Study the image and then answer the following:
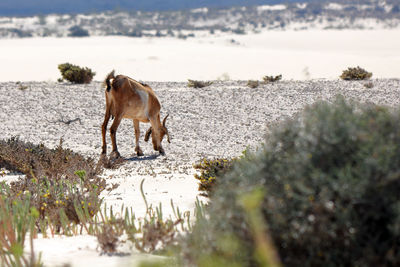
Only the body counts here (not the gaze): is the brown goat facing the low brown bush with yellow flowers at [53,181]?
no

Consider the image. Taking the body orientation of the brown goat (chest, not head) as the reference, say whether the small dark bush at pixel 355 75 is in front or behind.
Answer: in front

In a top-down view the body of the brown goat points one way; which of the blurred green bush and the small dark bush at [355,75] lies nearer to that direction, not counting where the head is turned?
the small dark bush

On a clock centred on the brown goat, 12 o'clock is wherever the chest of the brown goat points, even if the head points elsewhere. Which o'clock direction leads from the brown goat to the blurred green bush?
The blurred green bush is roughly at 4 o'clock from the brown goat.

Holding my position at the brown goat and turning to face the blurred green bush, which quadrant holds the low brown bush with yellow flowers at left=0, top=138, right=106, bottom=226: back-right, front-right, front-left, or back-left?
front-right

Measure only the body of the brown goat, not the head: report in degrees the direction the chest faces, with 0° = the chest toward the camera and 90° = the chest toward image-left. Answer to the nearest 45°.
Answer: approximately 225°

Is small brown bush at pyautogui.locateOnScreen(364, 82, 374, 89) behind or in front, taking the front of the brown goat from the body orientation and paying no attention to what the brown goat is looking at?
in front

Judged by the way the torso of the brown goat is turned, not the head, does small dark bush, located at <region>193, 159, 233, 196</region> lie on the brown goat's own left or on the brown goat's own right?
on the brown goat's own right

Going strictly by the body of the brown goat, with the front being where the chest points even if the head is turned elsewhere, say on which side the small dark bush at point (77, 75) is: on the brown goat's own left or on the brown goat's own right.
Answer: on the brown goat's own left

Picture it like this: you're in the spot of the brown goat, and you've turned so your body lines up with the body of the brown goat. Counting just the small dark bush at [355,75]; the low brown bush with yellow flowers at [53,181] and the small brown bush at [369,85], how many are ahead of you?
2

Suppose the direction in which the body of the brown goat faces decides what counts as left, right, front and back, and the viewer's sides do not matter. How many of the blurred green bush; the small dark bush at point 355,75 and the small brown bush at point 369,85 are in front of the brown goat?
2

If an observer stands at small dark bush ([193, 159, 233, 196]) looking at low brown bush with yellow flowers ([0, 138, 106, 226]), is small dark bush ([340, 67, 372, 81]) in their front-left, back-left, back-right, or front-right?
back-right
